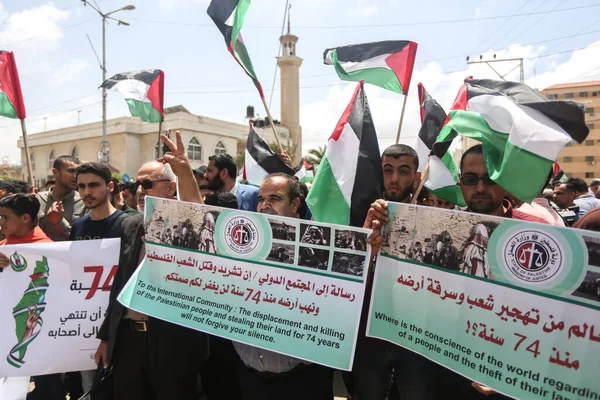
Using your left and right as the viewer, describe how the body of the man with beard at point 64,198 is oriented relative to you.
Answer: facing the viewer and to the right of the viewer

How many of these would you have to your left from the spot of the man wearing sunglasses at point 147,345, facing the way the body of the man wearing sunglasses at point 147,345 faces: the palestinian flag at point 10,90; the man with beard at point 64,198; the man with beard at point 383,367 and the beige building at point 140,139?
1

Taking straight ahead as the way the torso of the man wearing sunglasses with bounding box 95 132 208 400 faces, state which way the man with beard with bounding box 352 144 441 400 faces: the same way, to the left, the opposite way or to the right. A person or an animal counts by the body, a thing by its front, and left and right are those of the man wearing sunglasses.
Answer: the same way

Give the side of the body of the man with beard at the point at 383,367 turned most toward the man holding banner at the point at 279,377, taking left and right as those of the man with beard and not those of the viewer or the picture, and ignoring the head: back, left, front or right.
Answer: right

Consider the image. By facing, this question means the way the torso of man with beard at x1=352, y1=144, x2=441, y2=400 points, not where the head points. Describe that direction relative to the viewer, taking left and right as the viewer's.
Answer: facing the viewer

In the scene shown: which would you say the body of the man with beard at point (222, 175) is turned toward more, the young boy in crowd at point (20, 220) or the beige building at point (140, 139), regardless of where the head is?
the young boy in crowd

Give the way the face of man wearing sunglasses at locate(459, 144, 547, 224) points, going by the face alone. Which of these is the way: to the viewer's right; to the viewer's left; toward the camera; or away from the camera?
toward the camera
